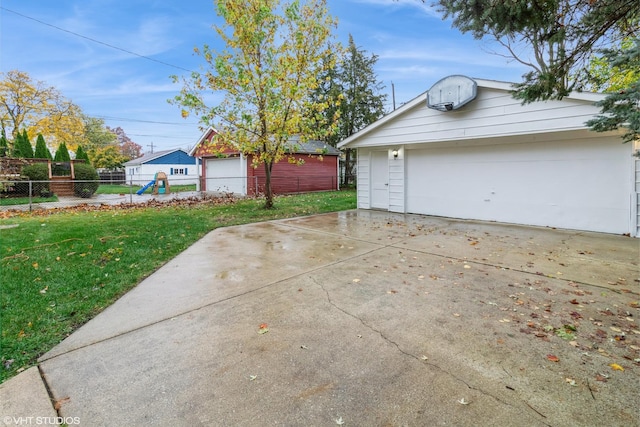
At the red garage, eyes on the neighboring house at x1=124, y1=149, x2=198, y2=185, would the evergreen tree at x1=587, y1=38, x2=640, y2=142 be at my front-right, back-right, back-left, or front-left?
back-left

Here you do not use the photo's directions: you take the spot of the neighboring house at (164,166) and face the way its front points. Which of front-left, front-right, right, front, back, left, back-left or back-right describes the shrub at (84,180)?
front-right

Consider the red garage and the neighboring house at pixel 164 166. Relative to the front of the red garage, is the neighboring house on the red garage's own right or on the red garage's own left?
on the red garage's own right

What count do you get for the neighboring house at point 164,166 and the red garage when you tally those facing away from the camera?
0

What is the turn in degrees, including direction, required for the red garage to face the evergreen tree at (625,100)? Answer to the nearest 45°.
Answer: approximately 45° to its left

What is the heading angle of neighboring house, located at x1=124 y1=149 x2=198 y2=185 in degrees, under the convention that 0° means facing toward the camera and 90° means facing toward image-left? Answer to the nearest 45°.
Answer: approximately 315°

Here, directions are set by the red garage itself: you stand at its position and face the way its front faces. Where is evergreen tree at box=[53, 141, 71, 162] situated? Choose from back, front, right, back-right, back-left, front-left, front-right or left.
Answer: front-right

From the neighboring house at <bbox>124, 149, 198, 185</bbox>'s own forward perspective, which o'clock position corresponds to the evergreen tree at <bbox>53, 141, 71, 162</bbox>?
The evergreen tree is roughly at 2 o'clock from the neighboring house.

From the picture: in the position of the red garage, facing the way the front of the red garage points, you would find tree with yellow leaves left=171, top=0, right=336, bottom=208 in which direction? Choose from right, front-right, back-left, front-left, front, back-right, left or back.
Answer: front-left

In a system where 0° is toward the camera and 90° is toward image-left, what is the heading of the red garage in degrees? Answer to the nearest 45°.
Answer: approximately 45°

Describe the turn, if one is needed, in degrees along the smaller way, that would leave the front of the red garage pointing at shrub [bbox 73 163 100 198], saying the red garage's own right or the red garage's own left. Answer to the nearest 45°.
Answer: approximately 45° to the red garage's own right

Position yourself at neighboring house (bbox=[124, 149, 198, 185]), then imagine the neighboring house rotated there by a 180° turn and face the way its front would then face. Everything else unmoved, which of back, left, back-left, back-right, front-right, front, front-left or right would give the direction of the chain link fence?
back-left
